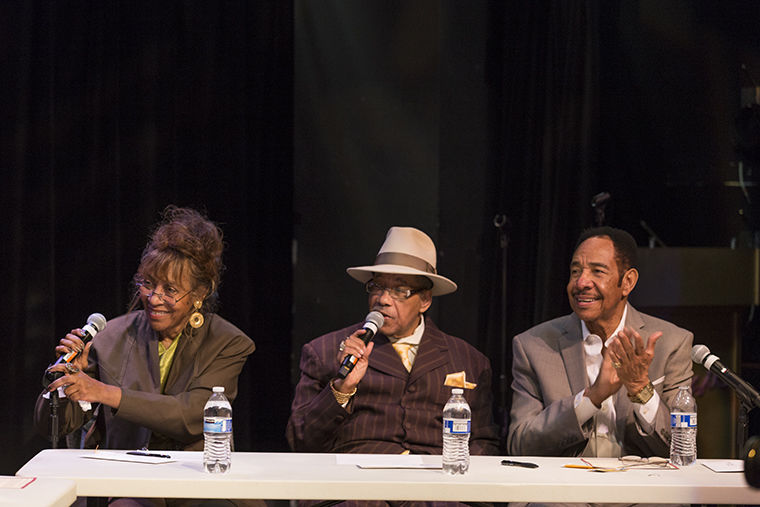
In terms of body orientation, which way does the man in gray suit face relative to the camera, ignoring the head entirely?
toward the camera

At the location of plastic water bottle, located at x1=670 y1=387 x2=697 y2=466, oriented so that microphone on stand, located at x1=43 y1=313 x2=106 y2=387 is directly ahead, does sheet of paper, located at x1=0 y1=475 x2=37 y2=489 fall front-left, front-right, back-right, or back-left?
front-left

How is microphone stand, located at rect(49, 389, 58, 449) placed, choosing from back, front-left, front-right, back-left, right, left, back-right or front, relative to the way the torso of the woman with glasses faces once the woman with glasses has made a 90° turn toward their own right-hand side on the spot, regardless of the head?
left

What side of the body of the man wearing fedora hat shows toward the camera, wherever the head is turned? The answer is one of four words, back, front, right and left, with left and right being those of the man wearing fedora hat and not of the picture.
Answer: front

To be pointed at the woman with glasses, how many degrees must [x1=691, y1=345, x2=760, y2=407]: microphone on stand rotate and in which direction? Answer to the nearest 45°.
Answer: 0° — it already faces them

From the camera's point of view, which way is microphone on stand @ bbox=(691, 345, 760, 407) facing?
to the viewer's left

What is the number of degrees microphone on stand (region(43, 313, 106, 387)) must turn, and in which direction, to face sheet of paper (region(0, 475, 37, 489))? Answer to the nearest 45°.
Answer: approximately 90° to its right

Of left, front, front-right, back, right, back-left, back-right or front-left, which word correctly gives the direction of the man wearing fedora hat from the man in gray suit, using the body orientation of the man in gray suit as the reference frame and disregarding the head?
right

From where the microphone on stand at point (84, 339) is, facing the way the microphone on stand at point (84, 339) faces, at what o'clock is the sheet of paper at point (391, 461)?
The sheet of paper is roughly at 1 o'clock from the microphone on stand.

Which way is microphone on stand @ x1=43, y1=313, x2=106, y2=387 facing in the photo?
to the viewer's right

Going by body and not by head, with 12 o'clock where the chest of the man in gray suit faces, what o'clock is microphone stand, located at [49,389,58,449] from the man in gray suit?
The microphone stand is roughly at 2 o'clock from the man in gray suit.

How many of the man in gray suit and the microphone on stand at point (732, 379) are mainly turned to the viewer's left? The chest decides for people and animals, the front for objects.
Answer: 1

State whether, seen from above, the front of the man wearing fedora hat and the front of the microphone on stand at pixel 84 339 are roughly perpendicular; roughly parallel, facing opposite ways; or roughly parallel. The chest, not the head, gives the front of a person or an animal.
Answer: roughly perpendicular

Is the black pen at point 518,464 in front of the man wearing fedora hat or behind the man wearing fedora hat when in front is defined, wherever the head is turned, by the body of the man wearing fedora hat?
in front

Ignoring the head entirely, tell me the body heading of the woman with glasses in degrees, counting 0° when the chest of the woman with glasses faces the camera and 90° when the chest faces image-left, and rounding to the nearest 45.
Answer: approximately 45°

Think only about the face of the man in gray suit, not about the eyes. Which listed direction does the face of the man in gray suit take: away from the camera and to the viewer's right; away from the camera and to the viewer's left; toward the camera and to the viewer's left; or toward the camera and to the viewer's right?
toward the camera and to the viewer's left
